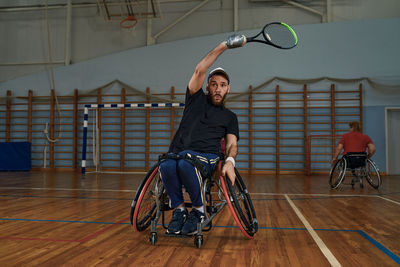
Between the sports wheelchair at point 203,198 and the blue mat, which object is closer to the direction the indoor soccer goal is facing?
the sports wheelchair

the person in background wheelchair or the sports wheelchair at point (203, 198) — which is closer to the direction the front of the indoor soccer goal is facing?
the sports wheelchair

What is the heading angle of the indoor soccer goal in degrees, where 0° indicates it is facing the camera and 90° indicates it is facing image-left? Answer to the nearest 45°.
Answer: approximately 0°

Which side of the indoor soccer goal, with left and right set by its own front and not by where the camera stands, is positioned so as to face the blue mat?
right

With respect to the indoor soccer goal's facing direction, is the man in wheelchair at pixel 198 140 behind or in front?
in front

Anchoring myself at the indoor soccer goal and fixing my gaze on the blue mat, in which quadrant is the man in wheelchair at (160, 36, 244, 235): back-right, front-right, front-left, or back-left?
back-left
